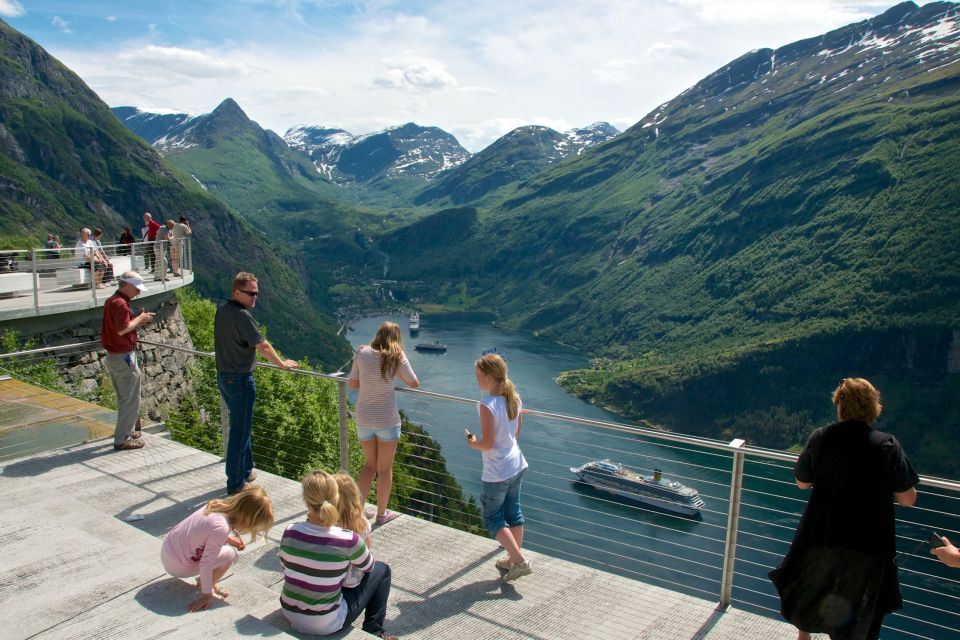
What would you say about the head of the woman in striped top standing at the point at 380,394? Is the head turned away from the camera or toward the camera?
away from the camera

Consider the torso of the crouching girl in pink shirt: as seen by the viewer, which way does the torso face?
to the viewer's right

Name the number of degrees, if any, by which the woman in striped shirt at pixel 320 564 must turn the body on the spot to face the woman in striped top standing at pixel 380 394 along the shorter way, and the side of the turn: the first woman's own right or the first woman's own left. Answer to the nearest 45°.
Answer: approximately 45° to the first woman's own left

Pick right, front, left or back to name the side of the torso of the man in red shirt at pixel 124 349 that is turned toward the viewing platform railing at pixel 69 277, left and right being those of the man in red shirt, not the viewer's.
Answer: left

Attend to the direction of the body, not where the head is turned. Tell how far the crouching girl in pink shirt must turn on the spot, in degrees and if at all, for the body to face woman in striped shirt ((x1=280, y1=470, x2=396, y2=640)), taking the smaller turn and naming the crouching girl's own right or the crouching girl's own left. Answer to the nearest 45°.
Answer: approximately 45° to the crouching girl's own right

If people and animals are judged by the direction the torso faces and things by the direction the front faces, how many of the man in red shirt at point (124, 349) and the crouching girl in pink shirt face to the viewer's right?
2

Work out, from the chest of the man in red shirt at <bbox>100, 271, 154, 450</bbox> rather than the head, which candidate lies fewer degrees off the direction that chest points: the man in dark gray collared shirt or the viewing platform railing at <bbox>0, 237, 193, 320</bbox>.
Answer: the man in dark gray collared shirt

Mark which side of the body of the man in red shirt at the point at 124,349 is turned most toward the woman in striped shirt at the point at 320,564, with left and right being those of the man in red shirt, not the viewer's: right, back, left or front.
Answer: right

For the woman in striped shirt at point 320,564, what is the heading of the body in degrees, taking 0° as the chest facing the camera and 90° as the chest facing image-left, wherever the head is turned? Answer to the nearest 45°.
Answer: approximately 225°

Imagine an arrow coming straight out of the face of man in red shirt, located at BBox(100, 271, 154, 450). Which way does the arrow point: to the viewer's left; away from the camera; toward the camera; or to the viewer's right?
to the viewer's right

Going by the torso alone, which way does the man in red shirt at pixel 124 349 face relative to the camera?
to the viewer's right
